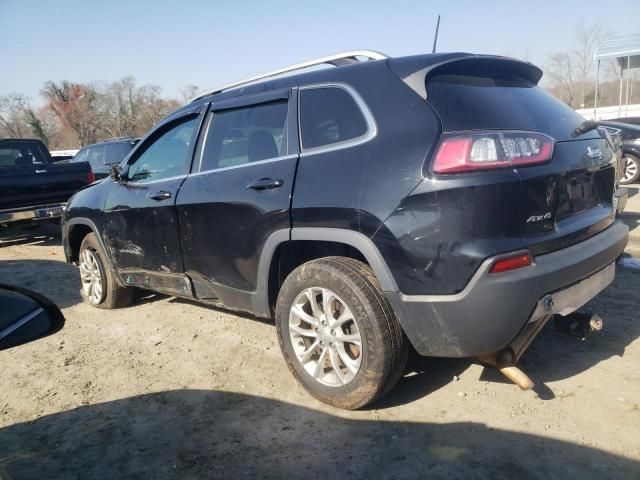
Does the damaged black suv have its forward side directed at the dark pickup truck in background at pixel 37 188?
yes

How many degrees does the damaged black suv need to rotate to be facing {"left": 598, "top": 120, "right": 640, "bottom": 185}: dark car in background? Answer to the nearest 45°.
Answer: approximately 90° to its right

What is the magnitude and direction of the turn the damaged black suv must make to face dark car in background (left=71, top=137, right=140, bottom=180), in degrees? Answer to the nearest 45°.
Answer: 0° — it already faces it

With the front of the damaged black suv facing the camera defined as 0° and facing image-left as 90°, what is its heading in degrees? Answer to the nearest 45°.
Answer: approximately 135°
